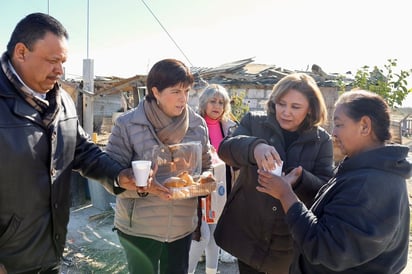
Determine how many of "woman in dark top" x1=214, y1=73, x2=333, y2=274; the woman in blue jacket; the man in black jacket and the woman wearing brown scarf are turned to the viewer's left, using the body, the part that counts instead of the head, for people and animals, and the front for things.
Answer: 1

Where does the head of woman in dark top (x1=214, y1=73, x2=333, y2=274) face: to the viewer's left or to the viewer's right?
to the viewer's left

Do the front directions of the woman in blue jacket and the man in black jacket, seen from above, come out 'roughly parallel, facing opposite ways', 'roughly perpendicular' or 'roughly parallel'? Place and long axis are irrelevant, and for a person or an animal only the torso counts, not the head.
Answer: roughly parallel, facing opposite ways

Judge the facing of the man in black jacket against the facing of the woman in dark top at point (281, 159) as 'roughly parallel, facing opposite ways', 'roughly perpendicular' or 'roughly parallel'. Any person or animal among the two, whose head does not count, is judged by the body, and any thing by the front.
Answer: roughly perpendicular

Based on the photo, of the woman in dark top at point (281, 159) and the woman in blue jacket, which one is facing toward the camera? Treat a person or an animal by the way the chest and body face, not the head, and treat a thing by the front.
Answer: the woman in dark top

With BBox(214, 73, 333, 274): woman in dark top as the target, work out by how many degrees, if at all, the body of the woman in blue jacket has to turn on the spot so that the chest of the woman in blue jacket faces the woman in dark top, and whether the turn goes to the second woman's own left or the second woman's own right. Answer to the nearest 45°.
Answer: approximately 45° to the second woman's own right

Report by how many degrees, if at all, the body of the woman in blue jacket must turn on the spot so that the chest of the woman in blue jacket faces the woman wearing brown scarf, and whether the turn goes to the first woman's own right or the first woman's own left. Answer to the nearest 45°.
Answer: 0° — they already face them

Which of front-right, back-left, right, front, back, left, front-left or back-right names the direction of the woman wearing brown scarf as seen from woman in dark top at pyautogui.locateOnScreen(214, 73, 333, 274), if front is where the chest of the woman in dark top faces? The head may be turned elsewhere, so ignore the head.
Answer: right

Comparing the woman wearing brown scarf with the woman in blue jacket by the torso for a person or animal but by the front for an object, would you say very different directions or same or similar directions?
very different directions

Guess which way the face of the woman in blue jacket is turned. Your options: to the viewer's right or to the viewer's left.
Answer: to the viewer's left

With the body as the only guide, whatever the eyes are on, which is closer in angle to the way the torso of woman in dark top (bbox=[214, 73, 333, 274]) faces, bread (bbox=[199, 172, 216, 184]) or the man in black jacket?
the man in black jacket

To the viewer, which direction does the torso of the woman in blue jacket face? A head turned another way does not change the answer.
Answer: to the viewer's left

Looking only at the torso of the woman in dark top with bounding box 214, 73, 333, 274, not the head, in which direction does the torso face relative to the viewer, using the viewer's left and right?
facing the viewer

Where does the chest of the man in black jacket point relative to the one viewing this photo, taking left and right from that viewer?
facing the viewer and to the right of the viewer

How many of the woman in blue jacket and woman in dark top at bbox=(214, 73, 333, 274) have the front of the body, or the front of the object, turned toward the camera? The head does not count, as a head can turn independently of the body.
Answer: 1
